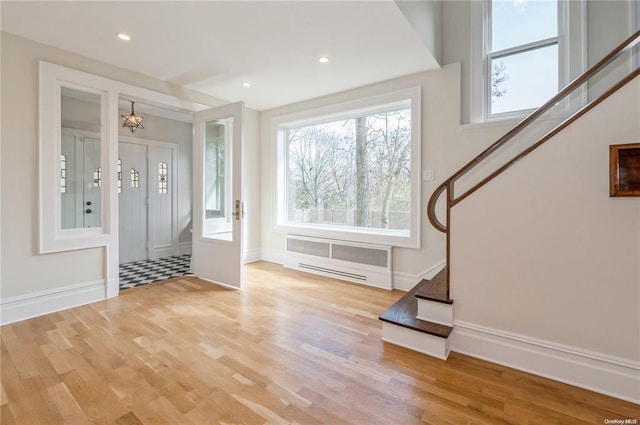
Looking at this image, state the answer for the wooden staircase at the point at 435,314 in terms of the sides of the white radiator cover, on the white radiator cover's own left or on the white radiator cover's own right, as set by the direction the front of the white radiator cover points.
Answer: on the white radiator cover's own left

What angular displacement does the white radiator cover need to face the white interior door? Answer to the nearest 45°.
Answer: approximately 45° to its right

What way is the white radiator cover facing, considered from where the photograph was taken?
facing the viewer and to the left of the viewer

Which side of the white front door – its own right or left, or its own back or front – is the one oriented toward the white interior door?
front

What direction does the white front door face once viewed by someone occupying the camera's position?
facing the viewer and to the right of the viewer

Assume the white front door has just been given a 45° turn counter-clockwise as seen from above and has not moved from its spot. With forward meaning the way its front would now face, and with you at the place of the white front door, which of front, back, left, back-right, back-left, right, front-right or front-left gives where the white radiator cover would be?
front-right

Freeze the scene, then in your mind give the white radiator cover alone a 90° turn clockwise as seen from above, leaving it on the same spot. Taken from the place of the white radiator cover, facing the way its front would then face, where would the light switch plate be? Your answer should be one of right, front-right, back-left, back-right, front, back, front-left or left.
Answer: back

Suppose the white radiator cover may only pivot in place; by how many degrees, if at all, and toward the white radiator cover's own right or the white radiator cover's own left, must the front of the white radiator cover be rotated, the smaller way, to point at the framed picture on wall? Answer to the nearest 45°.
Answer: approximately 90° to the white radiator cover's own left
